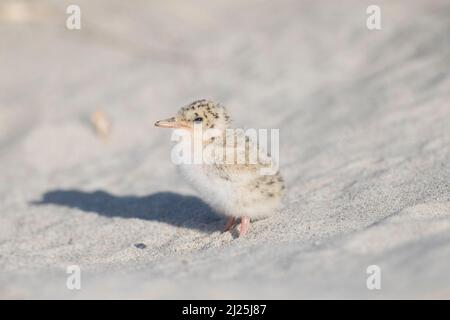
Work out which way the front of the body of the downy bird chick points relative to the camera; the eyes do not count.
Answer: to the viewer's left
